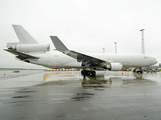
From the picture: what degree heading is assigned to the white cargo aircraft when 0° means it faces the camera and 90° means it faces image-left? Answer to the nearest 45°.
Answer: approximately 270°
